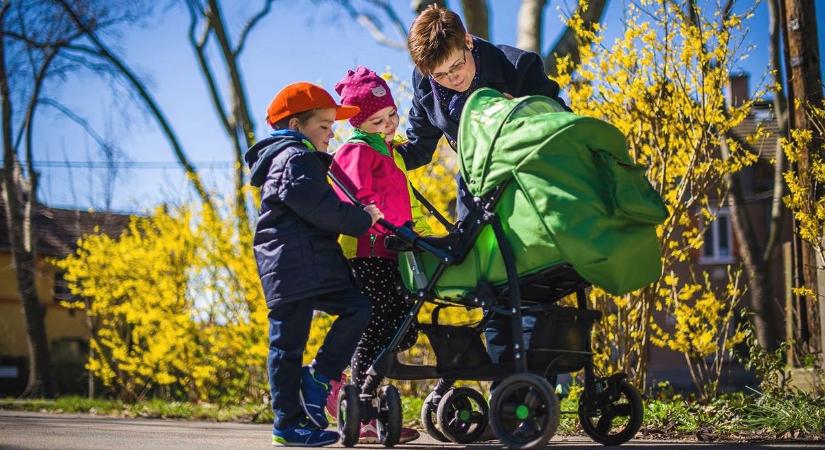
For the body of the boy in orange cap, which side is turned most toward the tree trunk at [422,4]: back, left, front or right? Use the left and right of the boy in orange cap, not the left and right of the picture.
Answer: left

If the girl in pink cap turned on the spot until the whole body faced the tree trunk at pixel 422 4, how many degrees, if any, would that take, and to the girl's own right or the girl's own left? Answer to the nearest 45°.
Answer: approximately 135° to the girl's own left

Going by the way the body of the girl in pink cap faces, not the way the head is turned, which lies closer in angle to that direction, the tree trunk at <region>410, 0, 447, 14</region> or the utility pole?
the utility pole

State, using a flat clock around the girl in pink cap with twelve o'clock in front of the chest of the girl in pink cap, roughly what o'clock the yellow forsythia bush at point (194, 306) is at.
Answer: The yellow forsythia bush is roughly at 7 o'clock from the girl in pink cap.

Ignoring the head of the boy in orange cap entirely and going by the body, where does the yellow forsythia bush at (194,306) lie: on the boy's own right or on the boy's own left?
on the boy's own left

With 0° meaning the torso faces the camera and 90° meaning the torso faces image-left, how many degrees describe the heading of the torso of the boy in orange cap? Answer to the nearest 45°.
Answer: approximately 270°

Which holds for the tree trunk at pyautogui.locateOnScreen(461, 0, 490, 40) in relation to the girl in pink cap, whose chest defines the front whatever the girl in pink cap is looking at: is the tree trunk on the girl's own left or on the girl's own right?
on the girl's own left
